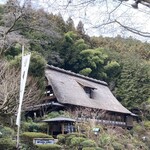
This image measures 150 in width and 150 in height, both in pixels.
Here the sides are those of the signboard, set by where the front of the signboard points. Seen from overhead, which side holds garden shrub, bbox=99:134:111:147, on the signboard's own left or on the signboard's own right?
on the signboard's own left

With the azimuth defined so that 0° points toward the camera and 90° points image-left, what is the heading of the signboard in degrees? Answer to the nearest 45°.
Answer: approximately 0°

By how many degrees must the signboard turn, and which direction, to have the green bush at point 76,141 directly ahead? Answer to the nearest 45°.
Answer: approximately 135° to its left

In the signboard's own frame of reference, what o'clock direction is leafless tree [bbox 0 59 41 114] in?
The leafless tree is roughly at 5 o'clock from the signboard.

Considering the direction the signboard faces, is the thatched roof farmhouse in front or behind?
behind

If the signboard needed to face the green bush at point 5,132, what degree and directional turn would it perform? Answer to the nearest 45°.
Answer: approximately 135° to its right
